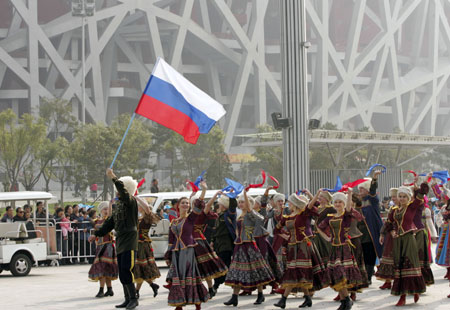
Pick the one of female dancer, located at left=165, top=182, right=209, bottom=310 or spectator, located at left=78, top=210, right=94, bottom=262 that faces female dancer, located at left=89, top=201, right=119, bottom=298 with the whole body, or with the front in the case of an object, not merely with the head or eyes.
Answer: the spectator

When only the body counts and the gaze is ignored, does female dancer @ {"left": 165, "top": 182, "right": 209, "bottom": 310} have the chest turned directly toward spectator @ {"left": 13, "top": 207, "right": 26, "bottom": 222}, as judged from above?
no

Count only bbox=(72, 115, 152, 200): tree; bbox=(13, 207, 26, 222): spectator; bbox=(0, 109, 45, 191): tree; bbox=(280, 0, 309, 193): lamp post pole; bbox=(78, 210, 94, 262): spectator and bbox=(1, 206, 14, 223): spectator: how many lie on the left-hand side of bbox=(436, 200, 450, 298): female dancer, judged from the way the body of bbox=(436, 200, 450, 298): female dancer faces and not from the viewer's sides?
0

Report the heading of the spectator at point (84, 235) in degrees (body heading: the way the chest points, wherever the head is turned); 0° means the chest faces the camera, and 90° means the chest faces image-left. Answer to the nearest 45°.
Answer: approximately 0°

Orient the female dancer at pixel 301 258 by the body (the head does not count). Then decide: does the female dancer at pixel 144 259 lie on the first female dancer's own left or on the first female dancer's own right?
on the first female dancer's own right

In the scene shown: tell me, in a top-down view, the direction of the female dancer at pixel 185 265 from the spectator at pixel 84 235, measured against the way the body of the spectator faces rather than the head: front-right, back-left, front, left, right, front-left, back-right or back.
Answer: front

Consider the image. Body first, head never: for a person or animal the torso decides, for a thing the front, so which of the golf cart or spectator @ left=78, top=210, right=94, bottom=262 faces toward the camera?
the spectator

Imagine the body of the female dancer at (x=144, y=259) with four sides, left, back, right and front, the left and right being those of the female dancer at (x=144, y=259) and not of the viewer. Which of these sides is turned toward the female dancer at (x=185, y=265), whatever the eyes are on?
left

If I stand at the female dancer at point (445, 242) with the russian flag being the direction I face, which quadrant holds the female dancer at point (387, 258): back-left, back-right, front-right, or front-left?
front-left

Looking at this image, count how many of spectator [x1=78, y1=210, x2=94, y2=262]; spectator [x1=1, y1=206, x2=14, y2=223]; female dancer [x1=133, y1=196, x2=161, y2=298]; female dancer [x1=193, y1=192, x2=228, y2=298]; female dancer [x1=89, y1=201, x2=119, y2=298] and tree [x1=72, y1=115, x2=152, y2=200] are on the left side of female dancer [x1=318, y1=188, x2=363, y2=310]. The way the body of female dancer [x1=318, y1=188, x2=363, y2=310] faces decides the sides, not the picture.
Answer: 0

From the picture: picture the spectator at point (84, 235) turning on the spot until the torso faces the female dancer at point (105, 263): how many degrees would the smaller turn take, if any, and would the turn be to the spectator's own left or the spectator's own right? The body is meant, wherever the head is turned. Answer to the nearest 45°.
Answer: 0° — they already face them

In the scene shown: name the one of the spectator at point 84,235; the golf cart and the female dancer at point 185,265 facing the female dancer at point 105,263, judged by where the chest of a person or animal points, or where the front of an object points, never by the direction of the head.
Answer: the spectator
